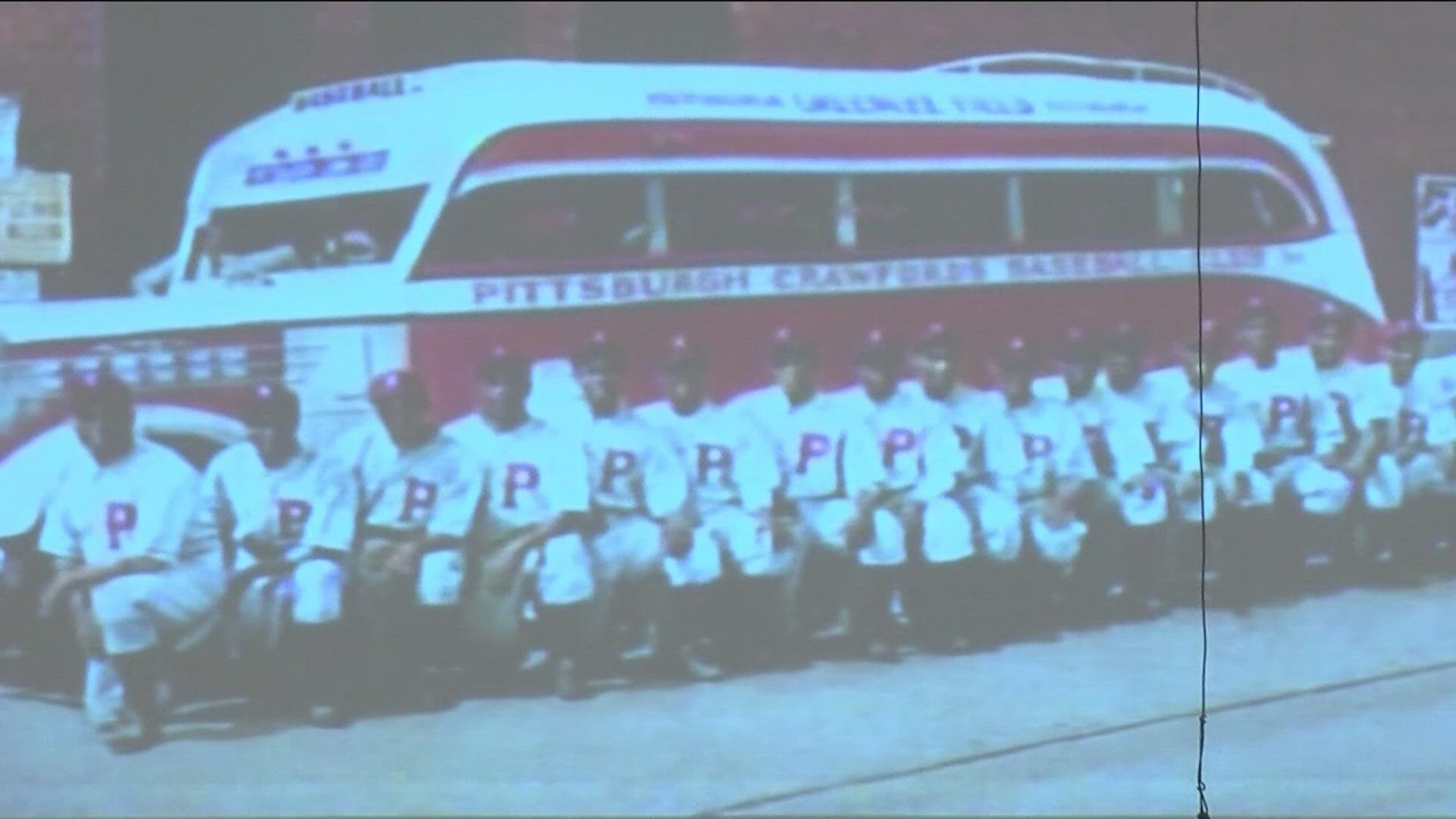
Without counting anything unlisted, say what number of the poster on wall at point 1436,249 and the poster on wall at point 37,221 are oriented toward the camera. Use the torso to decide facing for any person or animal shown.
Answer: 2

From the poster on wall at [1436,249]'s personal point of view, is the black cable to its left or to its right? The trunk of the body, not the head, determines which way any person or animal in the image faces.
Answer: on its right

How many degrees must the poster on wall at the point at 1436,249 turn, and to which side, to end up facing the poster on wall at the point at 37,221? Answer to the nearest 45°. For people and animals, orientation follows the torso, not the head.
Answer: approximately 45° to its right

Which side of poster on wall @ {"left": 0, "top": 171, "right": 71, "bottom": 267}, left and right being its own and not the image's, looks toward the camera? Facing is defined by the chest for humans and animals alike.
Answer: front

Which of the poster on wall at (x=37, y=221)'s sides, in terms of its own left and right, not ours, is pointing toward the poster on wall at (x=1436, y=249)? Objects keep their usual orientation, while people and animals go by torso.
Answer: left

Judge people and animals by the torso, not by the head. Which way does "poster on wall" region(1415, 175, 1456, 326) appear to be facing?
toward the camera
